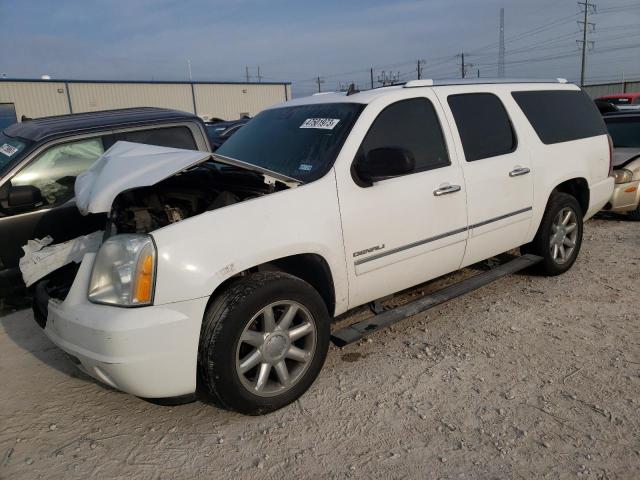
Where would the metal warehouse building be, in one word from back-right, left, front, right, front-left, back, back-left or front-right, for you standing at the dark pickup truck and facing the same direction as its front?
back-right

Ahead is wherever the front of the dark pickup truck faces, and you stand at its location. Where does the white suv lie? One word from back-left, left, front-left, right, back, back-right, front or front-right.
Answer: left

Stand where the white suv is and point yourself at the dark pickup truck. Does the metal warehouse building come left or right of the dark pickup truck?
right

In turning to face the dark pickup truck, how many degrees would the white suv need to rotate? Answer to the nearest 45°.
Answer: approximately 90° to its right

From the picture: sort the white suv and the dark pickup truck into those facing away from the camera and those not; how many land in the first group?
0

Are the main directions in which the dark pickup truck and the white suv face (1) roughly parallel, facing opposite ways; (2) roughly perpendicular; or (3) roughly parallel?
roughly parallel

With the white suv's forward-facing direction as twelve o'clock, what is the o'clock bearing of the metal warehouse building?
The metal warehouse building is roughly at 4 o'clock from the white suv.

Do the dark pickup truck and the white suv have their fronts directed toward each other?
no

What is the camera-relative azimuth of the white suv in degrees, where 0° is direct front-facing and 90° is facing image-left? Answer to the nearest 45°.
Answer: approximately 45°

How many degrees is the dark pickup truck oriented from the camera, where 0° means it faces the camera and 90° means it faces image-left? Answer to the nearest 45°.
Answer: approximately 45°
